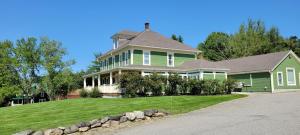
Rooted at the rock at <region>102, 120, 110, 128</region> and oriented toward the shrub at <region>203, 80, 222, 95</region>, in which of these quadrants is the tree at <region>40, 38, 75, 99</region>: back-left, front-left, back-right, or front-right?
front-left

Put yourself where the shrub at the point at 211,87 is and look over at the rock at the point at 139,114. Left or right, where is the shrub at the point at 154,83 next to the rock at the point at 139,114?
right

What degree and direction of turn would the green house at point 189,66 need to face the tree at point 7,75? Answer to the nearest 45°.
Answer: approximately 45° to its right

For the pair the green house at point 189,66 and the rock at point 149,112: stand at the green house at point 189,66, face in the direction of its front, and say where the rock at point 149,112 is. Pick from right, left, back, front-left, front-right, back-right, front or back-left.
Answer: front-left

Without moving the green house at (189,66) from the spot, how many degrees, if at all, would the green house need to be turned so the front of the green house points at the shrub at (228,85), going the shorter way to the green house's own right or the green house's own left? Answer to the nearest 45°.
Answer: approximately 90° to the green house's own left

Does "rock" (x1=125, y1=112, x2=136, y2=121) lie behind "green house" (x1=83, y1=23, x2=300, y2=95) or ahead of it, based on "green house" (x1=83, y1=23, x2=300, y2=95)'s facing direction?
ahead

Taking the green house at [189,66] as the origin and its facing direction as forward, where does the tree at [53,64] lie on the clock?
The tree is roughly at 2 o'clock from the green house.

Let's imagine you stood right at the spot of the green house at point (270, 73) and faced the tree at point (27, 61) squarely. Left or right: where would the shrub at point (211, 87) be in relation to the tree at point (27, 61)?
left

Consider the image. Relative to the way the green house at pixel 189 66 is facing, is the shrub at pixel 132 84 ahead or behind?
ahead

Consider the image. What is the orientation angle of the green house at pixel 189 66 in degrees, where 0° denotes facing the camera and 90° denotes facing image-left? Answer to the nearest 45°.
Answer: approximately 45°

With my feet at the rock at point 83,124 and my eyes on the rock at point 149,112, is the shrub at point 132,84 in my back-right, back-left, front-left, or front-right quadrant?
front-left

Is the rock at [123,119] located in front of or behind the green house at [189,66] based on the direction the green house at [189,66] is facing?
in front

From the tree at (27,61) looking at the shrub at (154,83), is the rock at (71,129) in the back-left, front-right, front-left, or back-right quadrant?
front-right
